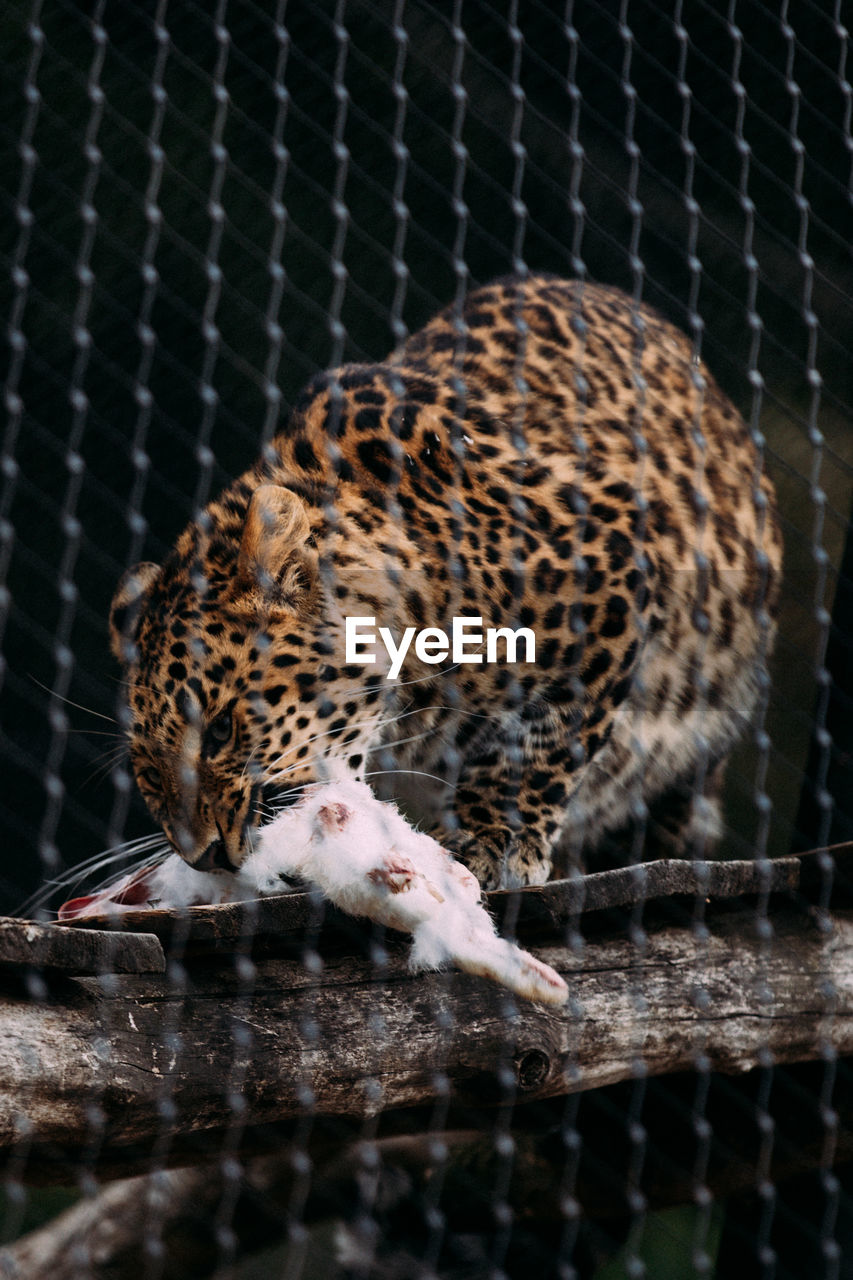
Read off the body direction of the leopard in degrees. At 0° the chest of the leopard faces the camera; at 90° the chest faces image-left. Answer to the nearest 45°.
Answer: approximately 45°

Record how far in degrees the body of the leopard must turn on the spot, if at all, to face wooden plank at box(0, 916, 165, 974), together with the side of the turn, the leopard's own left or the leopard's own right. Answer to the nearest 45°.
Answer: approximately 45° to the leopard's own left
